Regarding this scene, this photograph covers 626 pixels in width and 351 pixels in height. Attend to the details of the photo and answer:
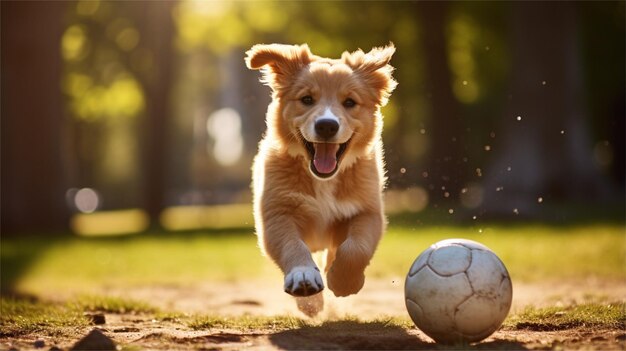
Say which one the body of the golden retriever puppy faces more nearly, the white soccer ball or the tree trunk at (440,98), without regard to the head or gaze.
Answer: the white soccer ball

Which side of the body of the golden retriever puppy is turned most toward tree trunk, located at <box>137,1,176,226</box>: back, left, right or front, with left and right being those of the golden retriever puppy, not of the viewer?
back

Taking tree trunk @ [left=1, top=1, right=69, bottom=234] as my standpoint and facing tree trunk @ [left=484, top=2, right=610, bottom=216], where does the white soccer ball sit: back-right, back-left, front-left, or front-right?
front-right

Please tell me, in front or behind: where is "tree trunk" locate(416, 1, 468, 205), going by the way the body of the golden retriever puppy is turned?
behind

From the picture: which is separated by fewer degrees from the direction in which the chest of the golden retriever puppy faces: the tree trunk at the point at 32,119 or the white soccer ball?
the white soccer ball

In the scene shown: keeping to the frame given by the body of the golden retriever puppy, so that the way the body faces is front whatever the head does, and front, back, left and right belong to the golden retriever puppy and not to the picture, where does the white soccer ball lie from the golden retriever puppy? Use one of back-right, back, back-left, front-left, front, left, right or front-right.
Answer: front-left

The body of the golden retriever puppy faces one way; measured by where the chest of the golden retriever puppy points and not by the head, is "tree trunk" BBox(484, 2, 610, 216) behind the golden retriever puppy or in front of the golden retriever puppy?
behind

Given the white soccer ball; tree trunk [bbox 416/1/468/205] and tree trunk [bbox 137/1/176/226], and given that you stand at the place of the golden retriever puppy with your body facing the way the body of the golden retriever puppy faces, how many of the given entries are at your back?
2

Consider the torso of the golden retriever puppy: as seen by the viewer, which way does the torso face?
toward the camera

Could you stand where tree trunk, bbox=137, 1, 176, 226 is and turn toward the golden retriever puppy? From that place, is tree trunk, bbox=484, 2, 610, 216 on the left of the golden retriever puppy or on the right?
left

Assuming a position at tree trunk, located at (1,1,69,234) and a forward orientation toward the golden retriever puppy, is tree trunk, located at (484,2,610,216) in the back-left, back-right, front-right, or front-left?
front-left

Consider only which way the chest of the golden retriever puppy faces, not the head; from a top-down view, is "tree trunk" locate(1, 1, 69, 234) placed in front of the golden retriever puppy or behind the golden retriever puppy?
behind
